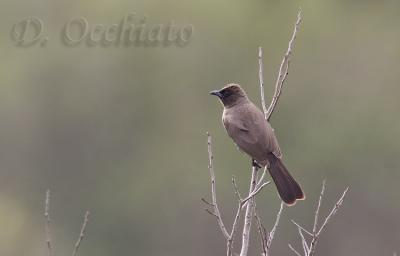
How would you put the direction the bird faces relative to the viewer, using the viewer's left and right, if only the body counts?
facing away from the viewer and to the left of the viewer
